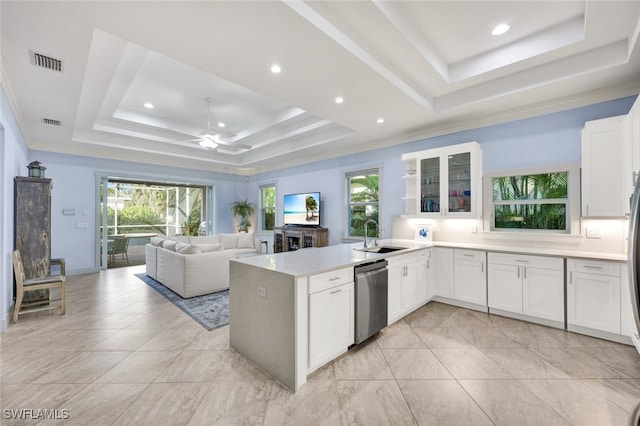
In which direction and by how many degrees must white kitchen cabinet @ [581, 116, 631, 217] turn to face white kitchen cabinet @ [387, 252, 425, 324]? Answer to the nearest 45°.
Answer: approximately 45° to its right

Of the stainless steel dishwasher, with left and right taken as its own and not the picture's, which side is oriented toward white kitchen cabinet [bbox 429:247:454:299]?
left

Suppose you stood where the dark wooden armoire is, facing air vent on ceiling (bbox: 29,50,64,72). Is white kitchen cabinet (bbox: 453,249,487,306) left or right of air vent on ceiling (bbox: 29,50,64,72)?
left

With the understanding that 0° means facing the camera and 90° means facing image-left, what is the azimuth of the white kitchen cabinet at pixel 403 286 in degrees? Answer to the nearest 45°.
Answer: approximately 315°

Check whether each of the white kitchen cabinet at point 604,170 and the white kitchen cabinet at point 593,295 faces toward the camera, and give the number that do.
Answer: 2

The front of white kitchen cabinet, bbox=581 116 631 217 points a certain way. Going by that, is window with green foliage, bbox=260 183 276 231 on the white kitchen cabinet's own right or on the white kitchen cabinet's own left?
on the white kitchen cabinet's own right

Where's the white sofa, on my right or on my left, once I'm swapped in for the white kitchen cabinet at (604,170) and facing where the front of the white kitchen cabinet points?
on my right

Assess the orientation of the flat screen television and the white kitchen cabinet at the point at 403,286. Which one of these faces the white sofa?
the flat screen television

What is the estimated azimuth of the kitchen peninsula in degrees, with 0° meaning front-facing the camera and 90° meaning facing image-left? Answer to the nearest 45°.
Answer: approximately 315°
